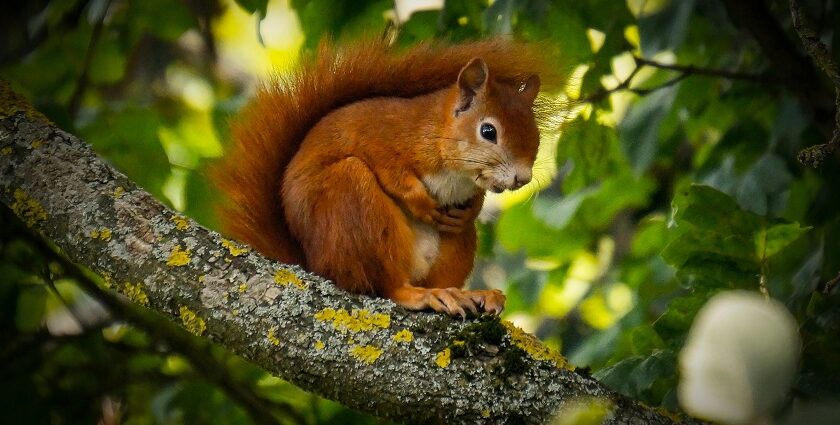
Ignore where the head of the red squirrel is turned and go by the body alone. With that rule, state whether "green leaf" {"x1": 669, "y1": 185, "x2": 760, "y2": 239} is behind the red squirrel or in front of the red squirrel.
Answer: in front

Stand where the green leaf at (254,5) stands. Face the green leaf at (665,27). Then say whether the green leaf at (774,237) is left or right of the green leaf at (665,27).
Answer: right

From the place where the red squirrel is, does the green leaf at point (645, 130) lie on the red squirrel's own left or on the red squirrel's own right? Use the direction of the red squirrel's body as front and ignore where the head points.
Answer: on the red squirrel's own left

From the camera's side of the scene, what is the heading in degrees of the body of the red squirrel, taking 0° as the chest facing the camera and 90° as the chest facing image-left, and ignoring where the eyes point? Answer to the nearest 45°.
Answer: approximately 315°

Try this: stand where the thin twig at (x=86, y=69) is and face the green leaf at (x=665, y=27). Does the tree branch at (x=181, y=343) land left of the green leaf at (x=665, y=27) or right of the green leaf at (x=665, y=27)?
right

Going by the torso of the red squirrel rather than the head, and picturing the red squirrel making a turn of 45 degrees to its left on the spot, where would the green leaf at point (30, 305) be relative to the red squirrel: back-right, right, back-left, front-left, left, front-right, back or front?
back

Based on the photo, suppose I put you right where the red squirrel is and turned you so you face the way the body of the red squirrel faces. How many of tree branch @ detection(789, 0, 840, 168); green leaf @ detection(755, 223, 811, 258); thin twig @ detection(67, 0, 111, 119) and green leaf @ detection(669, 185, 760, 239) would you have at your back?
1

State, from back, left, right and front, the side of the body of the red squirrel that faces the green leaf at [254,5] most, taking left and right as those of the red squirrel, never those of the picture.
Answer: back

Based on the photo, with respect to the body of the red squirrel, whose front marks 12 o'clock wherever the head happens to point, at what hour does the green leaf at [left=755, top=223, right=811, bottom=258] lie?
The green leaf is roughly at 11 o'clock from the red squirrel.
